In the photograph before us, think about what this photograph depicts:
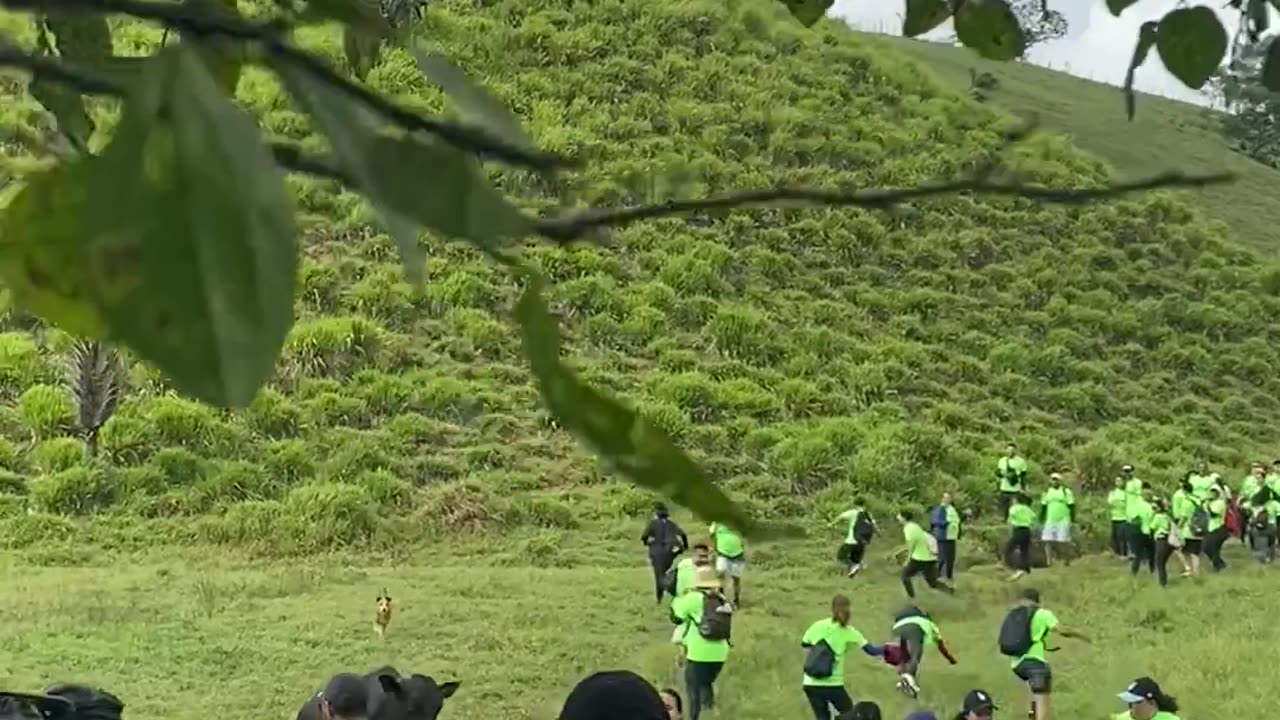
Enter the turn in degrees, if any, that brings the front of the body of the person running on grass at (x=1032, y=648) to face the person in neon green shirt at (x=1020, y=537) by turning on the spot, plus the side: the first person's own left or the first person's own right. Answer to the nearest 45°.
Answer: approximately 45° to the first person's own left

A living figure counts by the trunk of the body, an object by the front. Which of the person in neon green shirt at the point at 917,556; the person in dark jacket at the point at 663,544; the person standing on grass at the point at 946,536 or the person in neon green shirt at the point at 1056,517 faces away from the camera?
the person in dark jacket

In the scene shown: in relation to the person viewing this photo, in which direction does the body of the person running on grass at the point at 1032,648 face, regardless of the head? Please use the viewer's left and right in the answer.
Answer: facing away from the viewer and to the right of the viewer

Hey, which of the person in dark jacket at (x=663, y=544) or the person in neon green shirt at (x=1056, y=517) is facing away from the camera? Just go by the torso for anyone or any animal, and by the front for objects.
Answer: the person in dark jacket

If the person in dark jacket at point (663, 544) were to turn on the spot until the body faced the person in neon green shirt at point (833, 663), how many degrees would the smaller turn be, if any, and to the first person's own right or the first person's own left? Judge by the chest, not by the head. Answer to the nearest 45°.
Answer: approximately 180°

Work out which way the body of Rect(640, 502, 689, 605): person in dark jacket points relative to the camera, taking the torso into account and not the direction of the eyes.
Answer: away from the camera

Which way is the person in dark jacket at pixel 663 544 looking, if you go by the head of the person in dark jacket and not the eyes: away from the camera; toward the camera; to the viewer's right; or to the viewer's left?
away from the camera
